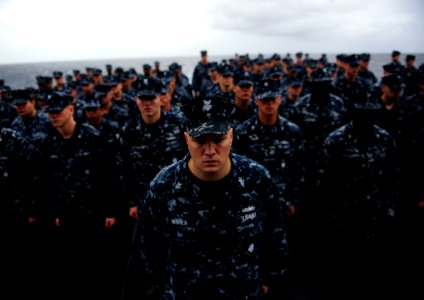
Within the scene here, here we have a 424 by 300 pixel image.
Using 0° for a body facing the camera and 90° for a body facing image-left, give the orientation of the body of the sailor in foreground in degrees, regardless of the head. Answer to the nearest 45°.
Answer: approximately 0°
